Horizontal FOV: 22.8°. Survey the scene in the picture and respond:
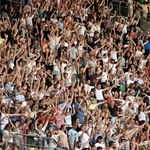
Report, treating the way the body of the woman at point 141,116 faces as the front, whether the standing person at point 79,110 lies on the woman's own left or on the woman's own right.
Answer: on the woman's own right

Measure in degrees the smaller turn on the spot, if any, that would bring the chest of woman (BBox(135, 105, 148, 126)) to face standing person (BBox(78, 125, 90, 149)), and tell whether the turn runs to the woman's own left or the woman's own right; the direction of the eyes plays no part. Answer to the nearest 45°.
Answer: approximately 45° to the woman's own right

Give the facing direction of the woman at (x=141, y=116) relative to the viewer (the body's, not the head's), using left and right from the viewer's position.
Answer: facing the viewer

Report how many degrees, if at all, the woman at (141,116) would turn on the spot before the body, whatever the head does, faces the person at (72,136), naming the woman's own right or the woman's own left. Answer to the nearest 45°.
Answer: approximately 45° to the woman's own right

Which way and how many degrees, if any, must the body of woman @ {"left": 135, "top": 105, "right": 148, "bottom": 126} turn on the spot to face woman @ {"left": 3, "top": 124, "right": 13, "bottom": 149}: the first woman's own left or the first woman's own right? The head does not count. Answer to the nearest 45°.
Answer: approximately 45° to the first woman's own right
